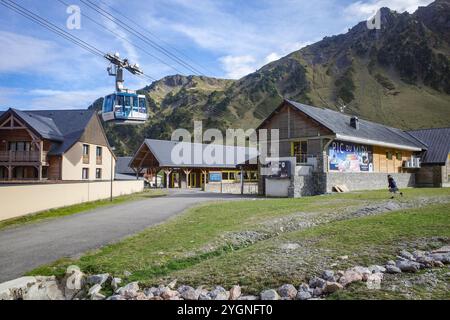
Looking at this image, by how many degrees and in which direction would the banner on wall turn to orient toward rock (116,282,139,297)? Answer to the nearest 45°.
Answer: approximately 45° to its right

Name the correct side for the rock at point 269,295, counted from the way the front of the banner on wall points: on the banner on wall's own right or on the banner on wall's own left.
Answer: on the banner on wall's own right

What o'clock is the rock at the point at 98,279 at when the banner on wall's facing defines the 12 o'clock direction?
The rock is roughly at 2 o'clock from the banner on wall.

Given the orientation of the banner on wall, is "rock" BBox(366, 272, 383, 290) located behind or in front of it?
in front

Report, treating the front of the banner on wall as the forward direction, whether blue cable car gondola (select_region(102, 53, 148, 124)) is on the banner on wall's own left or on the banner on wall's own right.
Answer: on the banner on wall's own right

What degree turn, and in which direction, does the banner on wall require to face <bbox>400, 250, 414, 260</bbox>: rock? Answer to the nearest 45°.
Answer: approximately 45° to its right

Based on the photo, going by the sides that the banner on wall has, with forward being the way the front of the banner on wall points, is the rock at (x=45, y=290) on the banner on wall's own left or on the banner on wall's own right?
on the banner on wall's own right

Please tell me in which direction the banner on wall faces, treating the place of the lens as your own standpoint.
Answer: facing the viewer and to the right of the viewer

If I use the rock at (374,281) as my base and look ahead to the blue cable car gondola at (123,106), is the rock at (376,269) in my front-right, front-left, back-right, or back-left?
front-right

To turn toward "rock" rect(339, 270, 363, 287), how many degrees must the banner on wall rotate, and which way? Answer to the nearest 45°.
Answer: approximately 45° to its right

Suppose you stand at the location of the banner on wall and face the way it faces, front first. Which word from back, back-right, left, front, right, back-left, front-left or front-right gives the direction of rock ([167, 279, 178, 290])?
front-right

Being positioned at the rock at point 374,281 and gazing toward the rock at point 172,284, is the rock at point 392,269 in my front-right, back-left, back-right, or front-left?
back-right

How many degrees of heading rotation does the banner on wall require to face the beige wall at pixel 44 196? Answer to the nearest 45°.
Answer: approximately 90° to its right

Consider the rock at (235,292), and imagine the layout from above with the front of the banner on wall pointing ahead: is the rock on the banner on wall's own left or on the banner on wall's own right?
on the banner on wall's own right

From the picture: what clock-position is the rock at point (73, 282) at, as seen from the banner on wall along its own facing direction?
The rock is roughly at 2 o'clock from the banner on wall.

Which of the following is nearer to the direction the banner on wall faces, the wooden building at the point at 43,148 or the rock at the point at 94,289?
the rock
